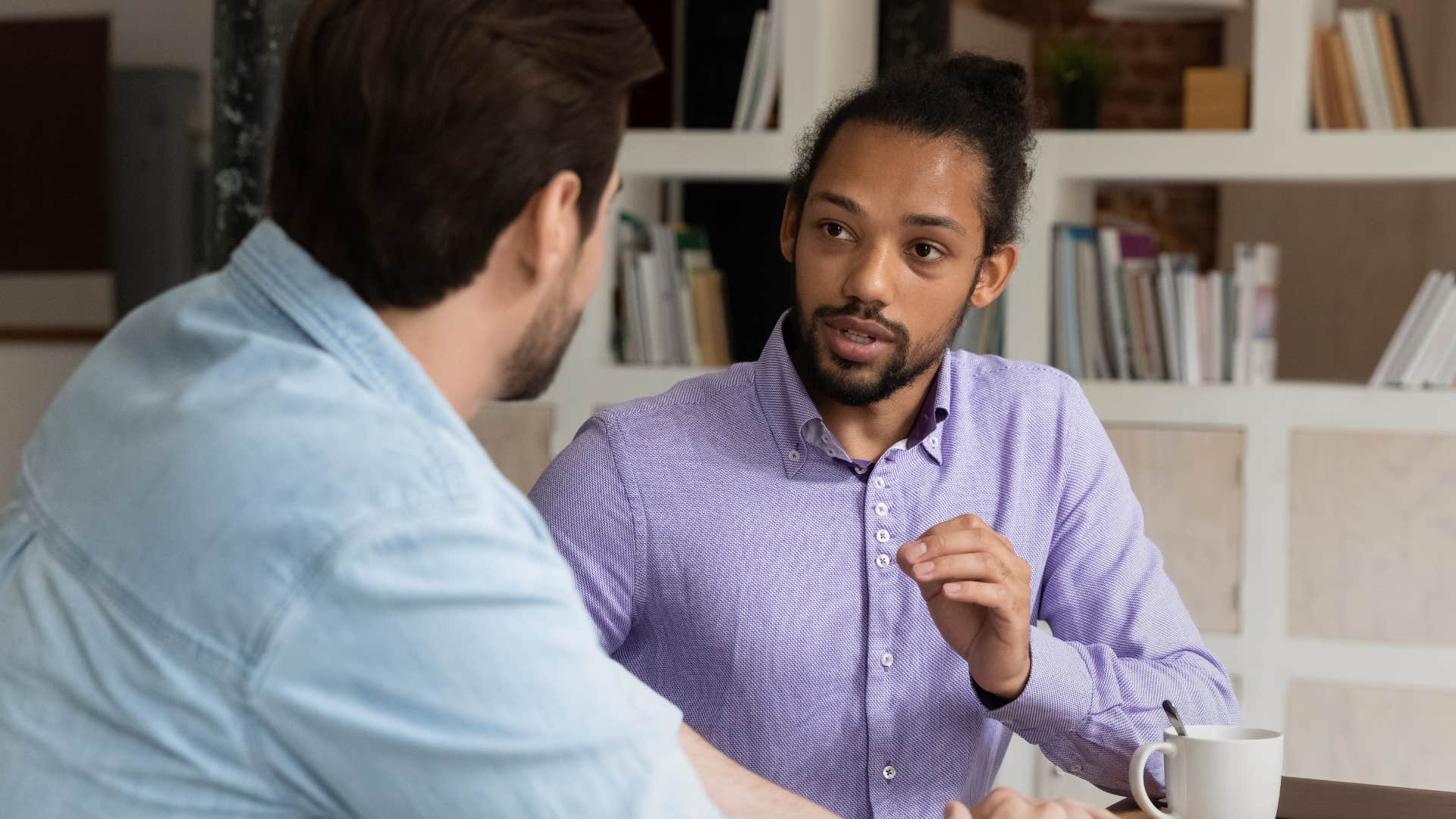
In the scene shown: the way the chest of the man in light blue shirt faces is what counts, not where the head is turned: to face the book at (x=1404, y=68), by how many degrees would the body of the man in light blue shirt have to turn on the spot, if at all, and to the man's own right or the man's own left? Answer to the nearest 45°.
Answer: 0° — they already face it

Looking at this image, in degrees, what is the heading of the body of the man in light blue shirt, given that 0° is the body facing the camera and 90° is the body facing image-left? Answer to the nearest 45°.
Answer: approximately 225°

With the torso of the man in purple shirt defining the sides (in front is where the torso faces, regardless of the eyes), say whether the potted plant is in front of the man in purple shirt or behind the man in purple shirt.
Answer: behind

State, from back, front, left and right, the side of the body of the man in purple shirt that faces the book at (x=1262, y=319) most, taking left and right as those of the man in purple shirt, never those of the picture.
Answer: back

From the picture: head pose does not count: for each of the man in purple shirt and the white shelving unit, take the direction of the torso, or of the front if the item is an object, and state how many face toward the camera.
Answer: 2

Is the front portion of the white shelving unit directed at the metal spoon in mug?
yes

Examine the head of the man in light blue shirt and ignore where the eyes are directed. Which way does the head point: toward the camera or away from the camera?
away from the camera

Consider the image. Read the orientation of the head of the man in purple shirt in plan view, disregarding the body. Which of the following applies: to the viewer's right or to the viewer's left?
to the viewer's left

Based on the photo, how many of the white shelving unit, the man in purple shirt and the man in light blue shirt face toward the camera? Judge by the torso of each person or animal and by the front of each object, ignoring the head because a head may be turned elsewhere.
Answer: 2

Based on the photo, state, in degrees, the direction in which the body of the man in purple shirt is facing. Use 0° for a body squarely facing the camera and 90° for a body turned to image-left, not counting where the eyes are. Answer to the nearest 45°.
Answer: approximately 0°

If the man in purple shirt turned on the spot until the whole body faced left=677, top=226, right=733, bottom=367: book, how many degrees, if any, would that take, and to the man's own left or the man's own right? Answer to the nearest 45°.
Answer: approximately 180°
